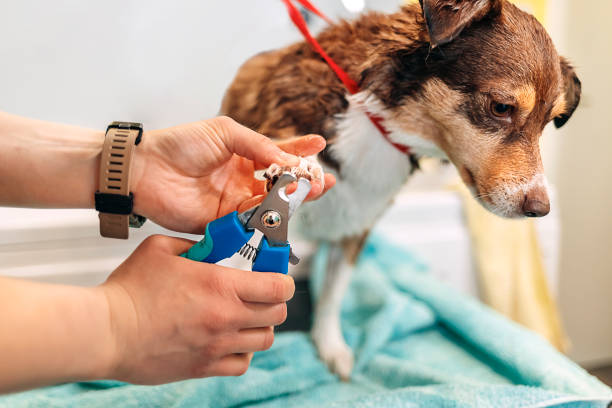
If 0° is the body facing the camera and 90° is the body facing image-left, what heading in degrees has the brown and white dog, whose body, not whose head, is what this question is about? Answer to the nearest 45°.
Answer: approximately 315°
